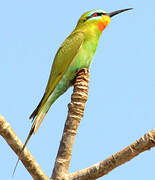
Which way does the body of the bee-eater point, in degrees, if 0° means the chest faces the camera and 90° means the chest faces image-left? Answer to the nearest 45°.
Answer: approximately 270°
